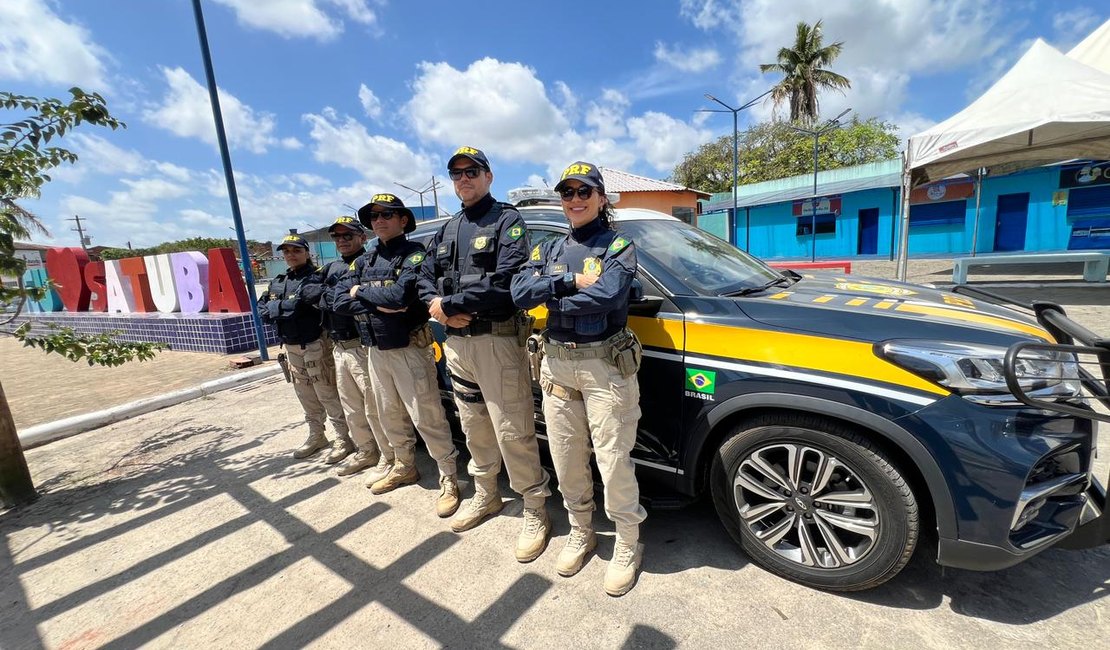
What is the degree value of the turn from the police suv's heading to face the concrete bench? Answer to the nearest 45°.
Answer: approximately 90° to its left

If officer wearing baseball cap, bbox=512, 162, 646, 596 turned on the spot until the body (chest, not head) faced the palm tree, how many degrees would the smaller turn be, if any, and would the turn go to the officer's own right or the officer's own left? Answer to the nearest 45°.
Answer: approximately 180°

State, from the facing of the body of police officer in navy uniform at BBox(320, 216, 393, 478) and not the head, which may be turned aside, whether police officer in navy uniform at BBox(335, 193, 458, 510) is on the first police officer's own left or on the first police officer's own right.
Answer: on the first police officer's own left

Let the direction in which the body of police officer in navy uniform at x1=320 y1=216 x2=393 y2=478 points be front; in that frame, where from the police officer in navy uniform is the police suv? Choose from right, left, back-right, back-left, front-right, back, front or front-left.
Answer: left

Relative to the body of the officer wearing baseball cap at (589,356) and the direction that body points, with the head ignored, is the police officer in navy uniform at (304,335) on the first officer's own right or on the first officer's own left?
on the first officer's own right

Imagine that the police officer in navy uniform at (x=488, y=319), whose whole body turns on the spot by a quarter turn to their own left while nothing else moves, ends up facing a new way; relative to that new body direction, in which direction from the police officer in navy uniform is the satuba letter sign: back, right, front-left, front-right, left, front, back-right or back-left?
back

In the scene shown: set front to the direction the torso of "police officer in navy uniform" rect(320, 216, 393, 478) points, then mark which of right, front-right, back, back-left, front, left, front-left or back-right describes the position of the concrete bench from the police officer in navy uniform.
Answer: back-left

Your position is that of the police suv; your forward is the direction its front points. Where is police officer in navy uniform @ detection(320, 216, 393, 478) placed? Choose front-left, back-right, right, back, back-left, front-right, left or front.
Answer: back-right

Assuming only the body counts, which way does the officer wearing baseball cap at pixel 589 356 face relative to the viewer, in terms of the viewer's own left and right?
facing the viewer and to the left of the viewer

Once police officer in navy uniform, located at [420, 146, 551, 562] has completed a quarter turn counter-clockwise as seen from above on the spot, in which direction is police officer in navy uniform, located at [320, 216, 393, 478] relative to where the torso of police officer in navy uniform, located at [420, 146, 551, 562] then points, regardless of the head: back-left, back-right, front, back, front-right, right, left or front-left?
back

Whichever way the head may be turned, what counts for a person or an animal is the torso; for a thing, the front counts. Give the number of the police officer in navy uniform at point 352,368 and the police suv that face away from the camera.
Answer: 0

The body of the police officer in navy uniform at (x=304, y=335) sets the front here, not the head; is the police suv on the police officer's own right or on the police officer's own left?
on the police officer's own left
